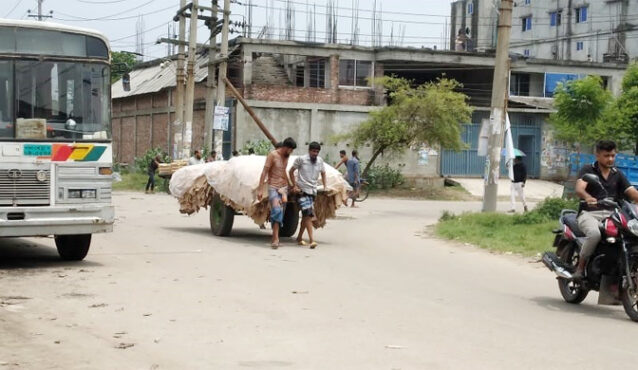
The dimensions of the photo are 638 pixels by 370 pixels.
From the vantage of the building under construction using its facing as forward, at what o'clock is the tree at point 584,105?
The tree is roughly at 10 o'clock from the building under construction.

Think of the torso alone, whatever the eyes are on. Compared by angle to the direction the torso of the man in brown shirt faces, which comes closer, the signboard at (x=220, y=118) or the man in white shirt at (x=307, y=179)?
the man in white shirt

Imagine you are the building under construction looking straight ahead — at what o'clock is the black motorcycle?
The black motorcycle is roughly at 12 o'clock from the building under construction.

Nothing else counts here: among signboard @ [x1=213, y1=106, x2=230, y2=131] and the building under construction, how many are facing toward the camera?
2

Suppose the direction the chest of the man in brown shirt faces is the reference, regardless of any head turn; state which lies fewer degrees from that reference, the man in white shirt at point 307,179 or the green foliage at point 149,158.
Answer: the man in white shirt

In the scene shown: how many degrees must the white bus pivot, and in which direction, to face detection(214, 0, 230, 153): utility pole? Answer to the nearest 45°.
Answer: approximately 180°

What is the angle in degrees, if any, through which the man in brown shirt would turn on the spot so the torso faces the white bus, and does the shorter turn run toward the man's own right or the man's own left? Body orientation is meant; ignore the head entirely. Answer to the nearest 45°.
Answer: approximately 90° to the man's own right
